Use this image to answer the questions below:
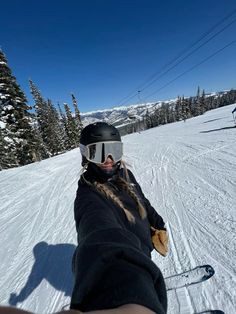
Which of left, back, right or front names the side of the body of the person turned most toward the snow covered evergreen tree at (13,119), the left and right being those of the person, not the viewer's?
back

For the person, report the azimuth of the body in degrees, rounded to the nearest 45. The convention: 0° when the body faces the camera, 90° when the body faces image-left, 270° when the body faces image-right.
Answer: approximately 315°

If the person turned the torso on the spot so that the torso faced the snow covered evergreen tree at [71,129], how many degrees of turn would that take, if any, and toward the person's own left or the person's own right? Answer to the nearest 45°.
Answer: approximately 135° to the person's own left

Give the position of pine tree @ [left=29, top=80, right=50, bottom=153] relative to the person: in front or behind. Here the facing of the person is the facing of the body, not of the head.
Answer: behind

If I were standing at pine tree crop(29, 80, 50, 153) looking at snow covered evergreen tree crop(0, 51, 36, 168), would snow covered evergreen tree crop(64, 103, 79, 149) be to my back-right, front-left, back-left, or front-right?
back-left
